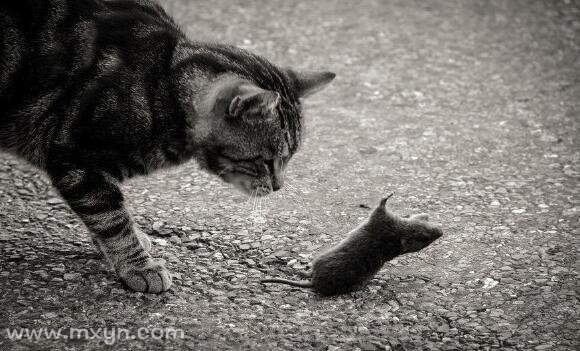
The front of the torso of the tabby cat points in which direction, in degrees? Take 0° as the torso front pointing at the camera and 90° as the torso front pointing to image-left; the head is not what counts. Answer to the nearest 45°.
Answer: approximately 270°

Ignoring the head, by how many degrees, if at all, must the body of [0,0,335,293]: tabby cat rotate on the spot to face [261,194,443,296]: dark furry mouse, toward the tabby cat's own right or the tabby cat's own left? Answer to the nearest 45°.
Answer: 0° — it already faces it
